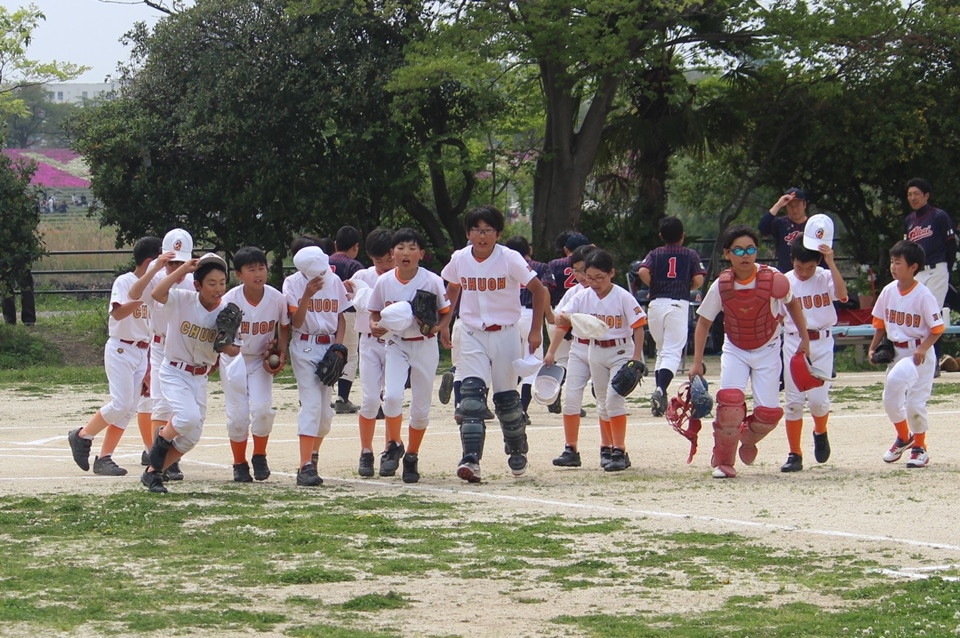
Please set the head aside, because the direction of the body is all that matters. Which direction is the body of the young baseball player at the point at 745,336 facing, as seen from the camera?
toward the camera

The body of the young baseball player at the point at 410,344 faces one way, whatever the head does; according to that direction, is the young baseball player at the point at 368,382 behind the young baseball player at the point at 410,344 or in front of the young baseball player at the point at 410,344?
behind

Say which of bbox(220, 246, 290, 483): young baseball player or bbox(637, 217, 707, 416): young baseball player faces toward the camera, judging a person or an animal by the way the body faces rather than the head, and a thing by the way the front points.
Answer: bbox(220, 246, 290, 483): young baseball player

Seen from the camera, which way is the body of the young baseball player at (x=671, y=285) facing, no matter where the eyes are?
away from the camera

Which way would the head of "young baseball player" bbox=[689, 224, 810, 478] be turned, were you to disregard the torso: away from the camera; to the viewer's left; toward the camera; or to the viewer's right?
toward the camera

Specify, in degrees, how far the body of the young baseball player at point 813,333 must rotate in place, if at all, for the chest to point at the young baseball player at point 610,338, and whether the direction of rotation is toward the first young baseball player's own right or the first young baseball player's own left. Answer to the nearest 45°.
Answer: approximately 90° to the first young baseball player's own right

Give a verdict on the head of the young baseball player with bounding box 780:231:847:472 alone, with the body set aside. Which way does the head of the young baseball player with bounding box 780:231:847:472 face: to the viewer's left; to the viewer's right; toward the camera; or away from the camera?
toward the camera

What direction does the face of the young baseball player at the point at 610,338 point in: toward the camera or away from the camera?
toward the camera

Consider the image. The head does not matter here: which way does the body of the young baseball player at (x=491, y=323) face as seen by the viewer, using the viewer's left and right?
facing the viewer

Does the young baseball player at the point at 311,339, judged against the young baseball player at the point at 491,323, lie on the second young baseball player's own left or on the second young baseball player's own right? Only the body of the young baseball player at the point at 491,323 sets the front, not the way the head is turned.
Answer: on the second young baseball player's own right

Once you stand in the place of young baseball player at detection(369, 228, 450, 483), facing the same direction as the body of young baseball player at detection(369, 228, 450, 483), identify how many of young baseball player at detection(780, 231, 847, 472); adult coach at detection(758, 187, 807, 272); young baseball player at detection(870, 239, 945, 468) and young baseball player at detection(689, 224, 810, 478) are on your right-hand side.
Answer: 0

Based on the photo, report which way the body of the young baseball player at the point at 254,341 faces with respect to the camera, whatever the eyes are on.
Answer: toward the camera

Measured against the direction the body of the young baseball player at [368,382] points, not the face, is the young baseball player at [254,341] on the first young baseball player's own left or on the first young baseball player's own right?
on the first young baseball player's own right

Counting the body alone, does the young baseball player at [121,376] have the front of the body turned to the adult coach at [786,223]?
no

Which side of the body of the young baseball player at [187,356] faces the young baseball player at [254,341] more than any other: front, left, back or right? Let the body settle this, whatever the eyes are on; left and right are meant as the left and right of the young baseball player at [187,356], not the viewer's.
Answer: left

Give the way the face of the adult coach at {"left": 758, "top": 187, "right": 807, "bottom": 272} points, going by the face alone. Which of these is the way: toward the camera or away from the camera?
toward the camera

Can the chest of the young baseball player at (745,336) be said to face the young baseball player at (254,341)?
no

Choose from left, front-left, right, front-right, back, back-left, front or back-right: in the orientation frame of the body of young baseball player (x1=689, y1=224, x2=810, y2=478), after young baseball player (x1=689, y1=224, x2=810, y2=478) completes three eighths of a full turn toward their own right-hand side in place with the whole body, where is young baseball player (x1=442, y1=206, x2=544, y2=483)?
front-left

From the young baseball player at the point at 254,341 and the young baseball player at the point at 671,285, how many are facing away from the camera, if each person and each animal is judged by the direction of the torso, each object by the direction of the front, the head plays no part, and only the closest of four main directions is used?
1

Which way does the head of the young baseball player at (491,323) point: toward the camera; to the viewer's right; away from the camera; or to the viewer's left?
toward the camera

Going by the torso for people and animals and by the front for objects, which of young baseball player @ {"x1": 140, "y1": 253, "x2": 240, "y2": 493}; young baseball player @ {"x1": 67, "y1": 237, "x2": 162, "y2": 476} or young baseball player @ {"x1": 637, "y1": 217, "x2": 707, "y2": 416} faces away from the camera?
young baseball player @ {"x1": 637, "y1": 217, "x2": 707, "y2": 416}

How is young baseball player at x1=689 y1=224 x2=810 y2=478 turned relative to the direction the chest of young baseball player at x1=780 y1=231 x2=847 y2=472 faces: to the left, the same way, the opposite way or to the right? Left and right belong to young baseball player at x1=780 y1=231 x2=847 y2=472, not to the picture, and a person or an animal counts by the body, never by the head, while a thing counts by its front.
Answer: the same way

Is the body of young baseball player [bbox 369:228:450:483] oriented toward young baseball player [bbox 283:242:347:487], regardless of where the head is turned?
no
